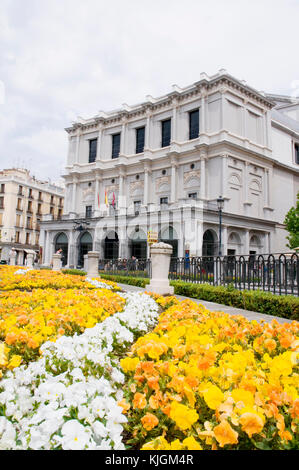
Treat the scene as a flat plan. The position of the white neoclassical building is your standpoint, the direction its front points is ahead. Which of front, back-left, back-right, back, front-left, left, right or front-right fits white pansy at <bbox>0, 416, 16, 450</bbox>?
front-left

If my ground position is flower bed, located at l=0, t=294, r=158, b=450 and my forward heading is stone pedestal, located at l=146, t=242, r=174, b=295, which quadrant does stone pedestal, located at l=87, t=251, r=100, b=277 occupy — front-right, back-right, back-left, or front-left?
front-left

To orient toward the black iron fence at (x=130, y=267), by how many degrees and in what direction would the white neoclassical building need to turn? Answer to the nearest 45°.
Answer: approximately 45° to its left

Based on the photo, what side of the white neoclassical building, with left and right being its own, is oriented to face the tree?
left

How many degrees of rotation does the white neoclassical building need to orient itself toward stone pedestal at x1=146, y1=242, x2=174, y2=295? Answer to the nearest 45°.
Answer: approximately 45° to its left

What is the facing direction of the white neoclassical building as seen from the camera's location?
facing the viewer and to the left of the viewer

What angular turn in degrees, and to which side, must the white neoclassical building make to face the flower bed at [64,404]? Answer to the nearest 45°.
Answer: approximately 45° to its left
